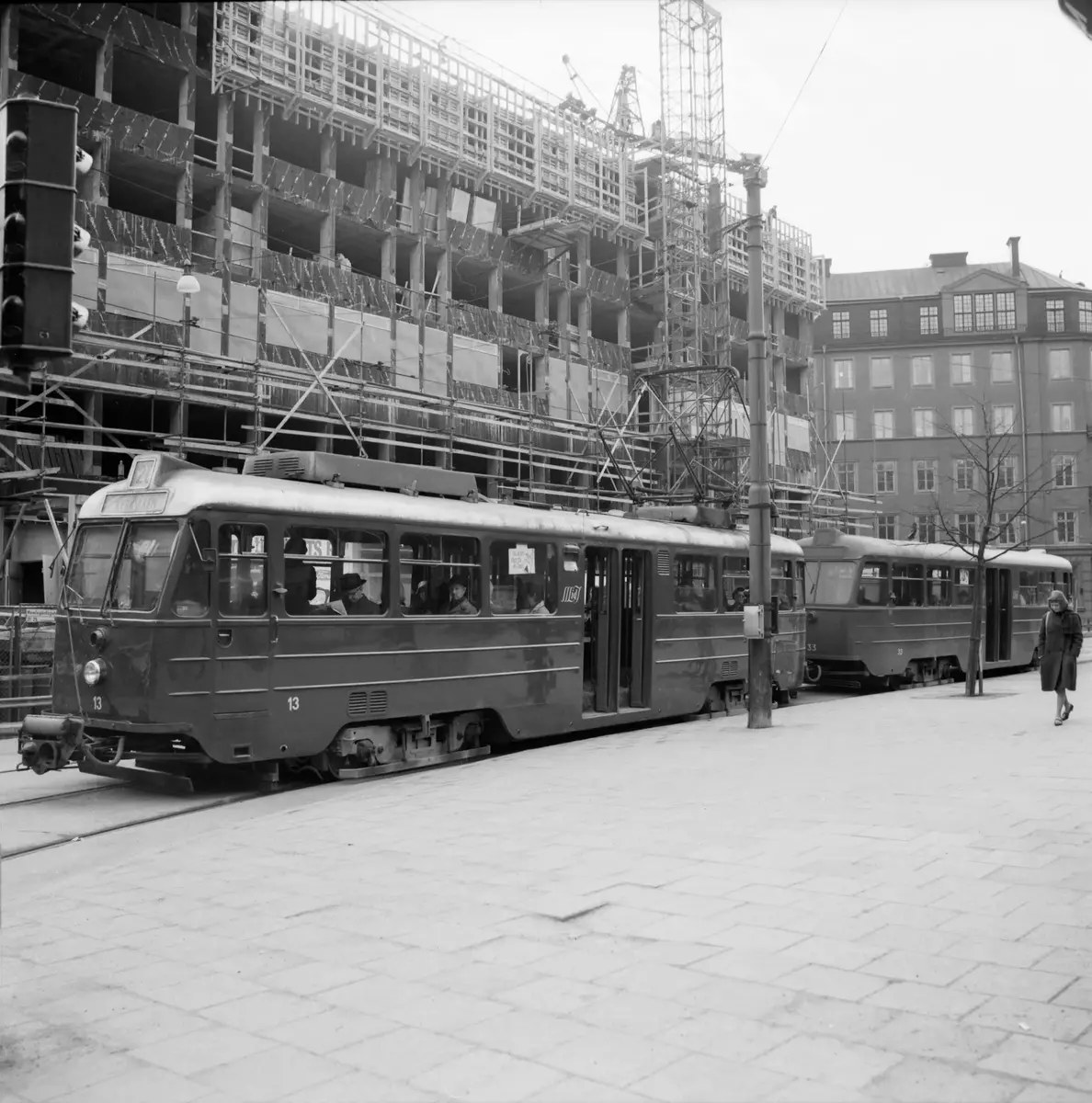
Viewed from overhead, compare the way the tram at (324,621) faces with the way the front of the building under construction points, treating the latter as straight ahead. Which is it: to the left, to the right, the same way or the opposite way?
to the right

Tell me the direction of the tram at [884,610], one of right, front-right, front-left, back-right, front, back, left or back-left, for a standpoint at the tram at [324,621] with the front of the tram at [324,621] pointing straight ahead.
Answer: back

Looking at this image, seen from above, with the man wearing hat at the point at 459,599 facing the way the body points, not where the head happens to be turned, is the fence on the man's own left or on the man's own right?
on the man's own right

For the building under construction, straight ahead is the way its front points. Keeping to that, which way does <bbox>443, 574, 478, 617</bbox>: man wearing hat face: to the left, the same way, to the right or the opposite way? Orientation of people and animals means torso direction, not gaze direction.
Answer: to the right

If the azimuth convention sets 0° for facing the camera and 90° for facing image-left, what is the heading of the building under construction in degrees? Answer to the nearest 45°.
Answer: approximately 315°

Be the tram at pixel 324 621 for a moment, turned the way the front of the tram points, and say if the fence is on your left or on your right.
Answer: on your right
